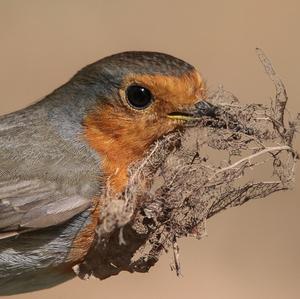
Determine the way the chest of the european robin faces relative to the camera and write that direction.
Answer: to the viewer's right
